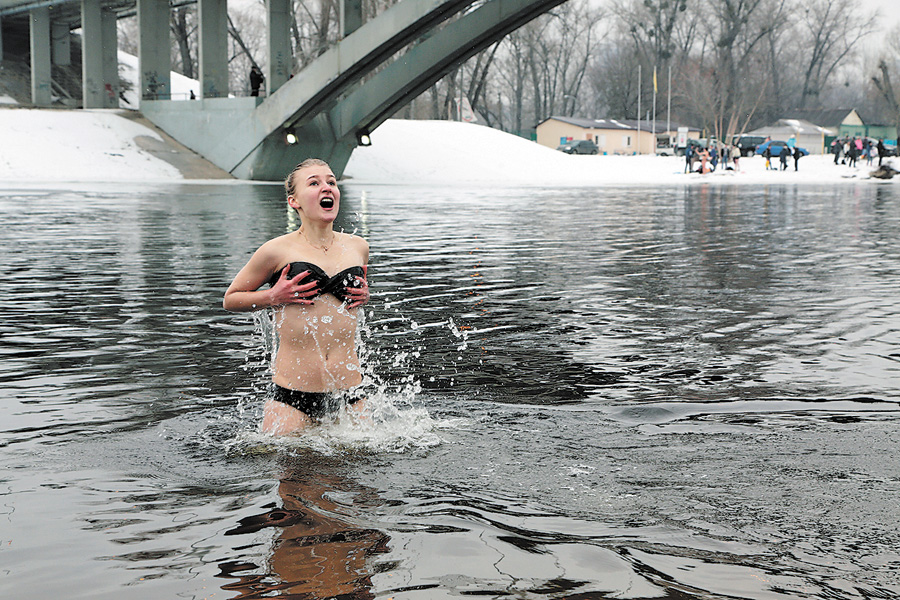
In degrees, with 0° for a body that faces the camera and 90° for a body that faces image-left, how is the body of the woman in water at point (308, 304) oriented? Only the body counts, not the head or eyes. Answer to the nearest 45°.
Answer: approximately 315°

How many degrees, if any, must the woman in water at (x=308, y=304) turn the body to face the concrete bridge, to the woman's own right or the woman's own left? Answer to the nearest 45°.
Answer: approximately 135° to the woman's own left

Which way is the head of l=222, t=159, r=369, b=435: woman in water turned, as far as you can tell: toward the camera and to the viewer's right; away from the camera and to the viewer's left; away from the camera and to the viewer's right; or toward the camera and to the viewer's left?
toward the camera and to the viewer's right
